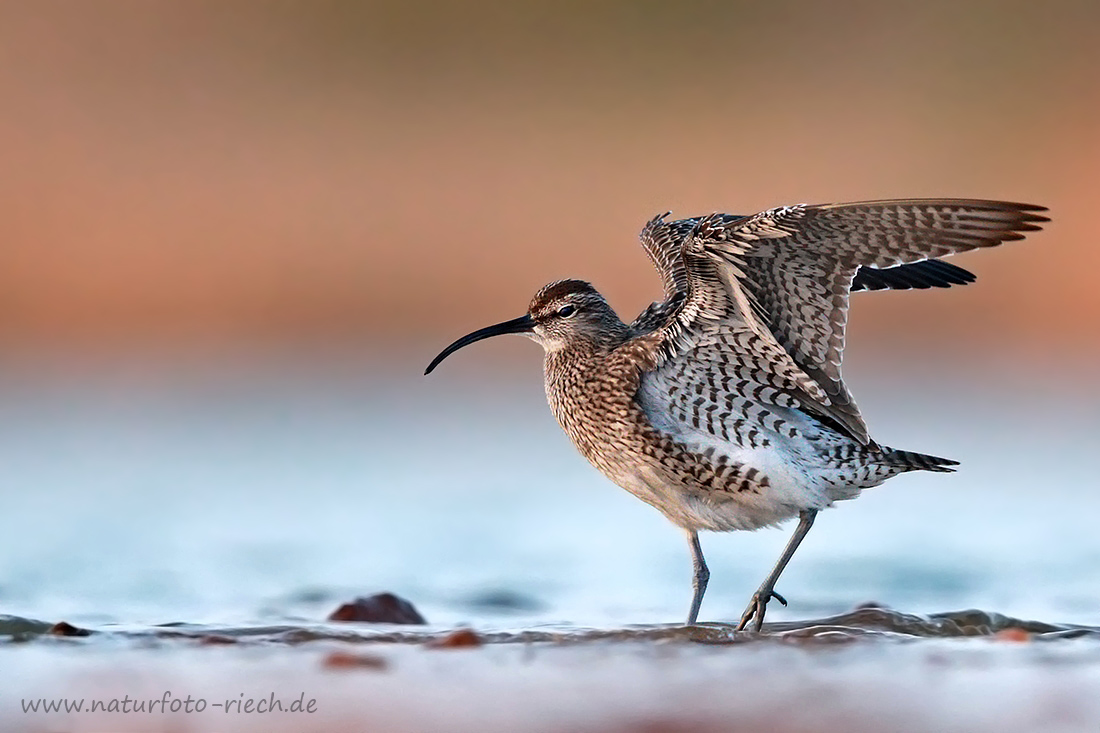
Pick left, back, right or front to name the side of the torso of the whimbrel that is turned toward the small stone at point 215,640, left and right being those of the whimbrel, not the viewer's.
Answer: front

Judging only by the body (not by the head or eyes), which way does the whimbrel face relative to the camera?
to the viewer's left

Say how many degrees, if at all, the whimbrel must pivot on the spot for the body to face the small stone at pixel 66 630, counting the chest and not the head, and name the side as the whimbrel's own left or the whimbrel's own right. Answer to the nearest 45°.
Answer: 0° — it already faces it

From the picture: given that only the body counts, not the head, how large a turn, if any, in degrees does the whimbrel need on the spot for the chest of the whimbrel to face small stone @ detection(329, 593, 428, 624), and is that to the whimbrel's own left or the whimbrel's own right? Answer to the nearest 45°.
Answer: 0° — it already faces it
